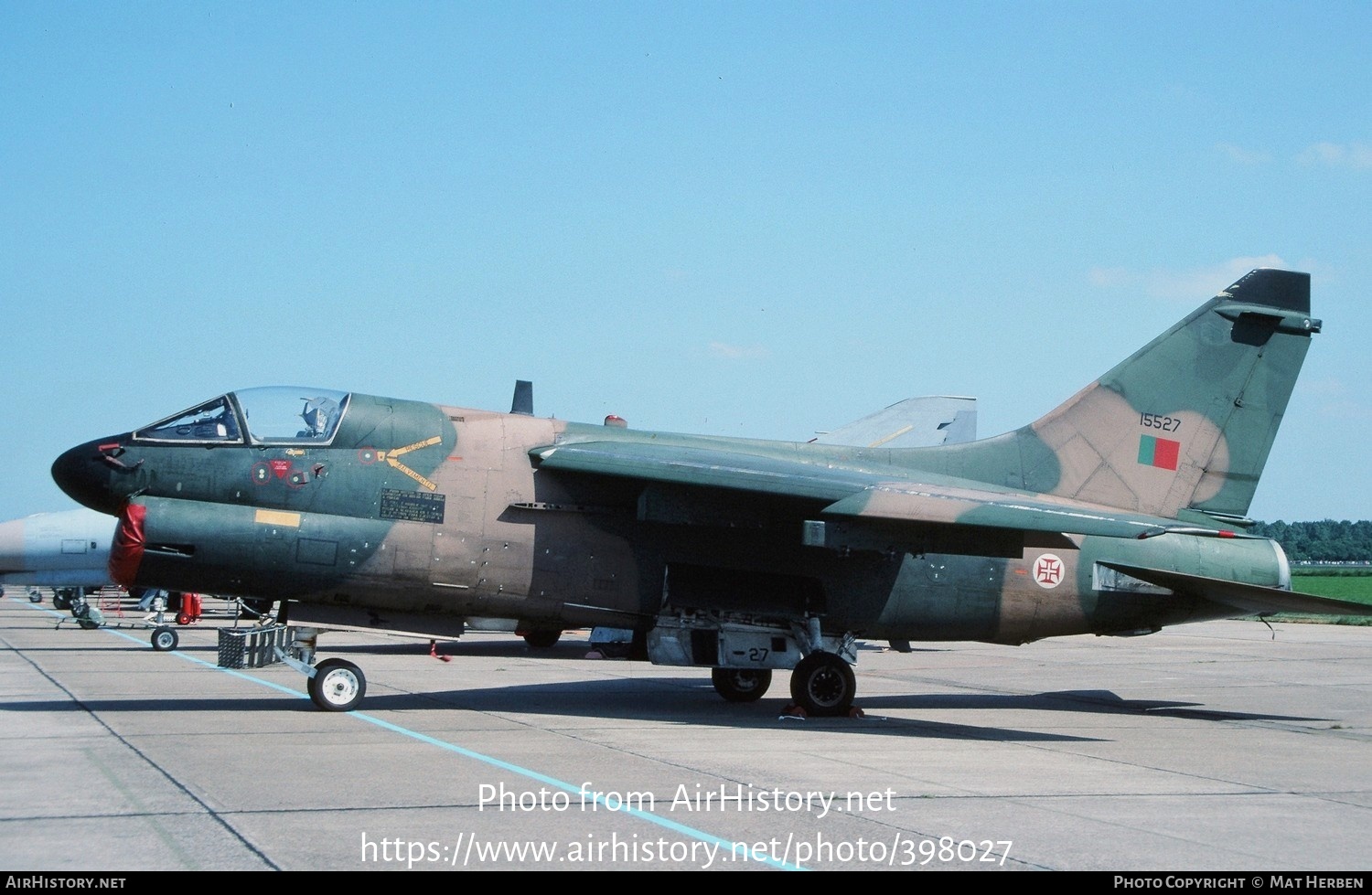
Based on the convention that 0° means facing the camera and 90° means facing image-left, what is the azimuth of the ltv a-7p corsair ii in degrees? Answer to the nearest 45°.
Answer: approximately 90°
